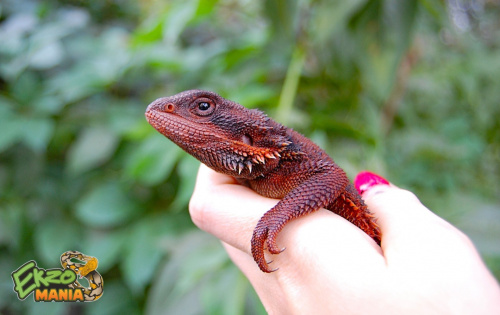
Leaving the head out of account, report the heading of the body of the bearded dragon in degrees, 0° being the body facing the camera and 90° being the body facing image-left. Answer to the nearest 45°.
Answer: approximately 90°
